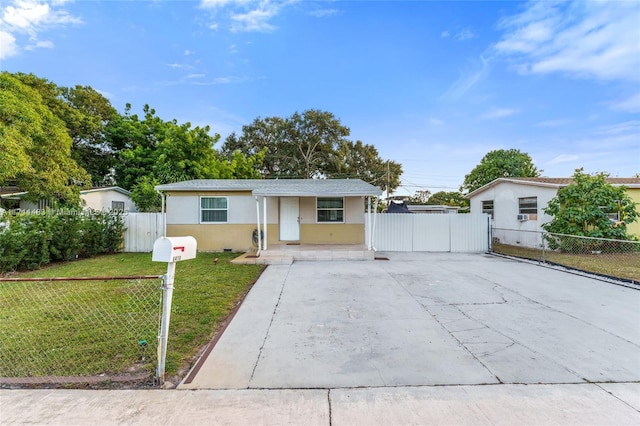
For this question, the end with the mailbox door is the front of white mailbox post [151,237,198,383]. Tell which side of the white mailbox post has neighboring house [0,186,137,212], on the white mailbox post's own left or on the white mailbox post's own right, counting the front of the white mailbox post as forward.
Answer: on the white mailbox post's own right

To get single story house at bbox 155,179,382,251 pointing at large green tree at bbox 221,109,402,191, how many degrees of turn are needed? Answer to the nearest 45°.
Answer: approximately 180°

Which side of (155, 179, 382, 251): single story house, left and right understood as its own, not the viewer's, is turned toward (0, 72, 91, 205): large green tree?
right

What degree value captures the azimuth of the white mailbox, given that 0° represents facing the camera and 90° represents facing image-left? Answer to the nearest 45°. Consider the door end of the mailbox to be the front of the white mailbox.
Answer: approximately 45°

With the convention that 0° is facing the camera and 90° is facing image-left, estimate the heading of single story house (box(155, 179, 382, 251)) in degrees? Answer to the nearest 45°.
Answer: approximately 0°

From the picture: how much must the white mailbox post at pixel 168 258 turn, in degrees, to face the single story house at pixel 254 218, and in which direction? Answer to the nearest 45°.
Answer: approximately 135° to its right

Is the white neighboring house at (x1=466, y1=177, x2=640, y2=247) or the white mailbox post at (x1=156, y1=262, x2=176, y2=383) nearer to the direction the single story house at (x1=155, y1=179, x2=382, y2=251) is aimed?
the white mailbox post

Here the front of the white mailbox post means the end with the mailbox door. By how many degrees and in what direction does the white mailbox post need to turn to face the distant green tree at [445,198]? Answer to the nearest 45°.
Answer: approximately 180°
